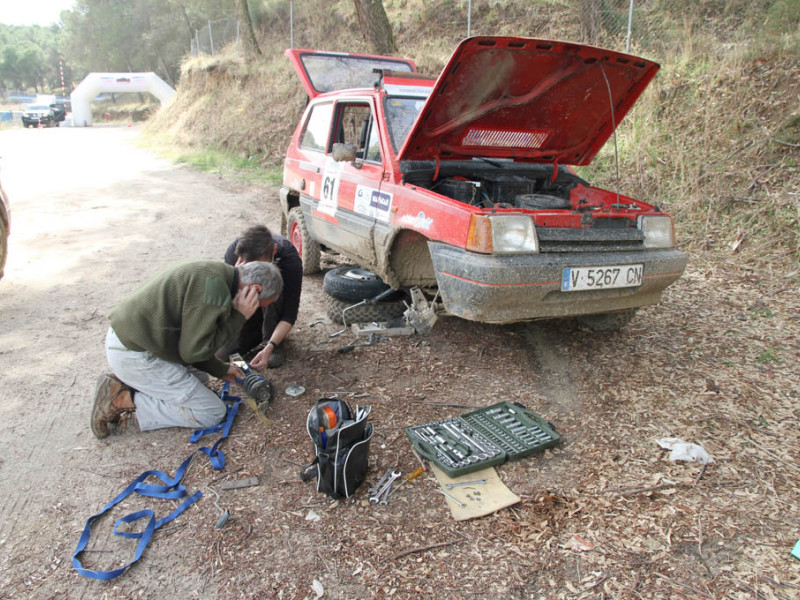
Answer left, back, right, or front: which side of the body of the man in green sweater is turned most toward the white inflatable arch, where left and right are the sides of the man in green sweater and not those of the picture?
left

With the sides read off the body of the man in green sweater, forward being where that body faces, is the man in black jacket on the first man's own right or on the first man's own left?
on the first man's own left

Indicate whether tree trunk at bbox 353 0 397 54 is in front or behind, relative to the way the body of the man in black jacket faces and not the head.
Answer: behind

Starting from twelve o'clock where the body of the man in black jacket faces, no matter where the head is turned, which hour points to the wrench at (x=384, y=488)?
The wrench is roughly at 10 o'clock from the man in black jacket.

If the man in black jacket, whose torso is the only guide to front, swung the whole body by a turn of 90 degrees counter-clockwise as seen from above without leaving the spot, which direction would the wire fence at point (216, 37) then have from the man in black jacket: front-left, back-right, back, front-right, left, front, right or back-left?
back-left

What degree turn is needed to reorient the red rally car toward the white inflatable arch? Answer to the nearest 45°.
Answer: approximately 180°

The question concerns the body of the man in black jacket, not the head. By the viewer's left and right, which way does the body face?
facing the viewer and to the left of the viewer

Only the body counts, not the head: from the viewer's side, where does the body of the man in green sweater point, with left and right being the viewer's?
facing to the right of the viewer

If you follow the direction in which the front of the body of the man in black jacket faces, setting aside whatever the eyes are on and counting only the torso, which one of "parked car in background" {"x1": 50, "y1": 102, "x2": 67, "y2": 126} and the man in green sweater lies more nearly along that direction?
the man in green sweater

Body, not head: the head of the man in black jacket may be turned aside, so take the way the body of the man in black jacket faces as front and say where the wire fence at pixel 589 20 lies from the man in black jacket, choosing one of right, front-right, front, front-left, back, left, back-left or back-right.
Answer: back

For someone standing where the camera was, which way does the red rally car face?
facing the viewer and to the right of the viewer

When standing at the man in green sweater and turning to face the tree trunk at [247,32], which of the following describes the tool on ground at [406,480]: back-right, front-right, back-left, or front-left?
back-right

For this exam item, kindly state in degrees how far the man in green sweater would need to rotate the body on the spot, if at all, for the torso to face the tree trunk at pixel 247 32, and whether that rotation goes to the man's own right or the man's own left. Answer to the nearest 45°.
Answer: approximately 90° to the man's own left

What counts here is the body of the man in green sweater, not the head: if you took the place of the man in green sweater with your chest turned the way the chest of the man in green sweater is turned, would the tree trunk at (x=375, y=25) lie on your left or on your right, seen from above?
on your left

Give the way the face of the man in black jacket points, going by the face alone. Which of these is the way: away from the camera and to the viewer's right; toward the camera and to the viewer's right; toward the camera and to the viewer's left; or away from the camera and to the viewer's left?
toward the camera and to the viewer's left

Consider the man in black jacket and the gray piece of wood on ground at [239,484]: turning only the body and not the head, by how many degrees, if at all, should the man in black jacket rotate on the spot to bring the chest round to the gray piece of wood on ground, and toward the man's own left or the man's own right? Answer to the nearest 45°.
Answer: approximately 45° to the man's own left

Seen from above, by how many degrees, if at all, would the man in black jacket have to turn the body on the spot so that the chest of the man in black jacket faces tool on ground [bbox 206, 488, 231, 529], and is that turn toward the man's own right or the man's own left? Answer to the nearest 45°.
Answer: approximately 45° to the man's own left
